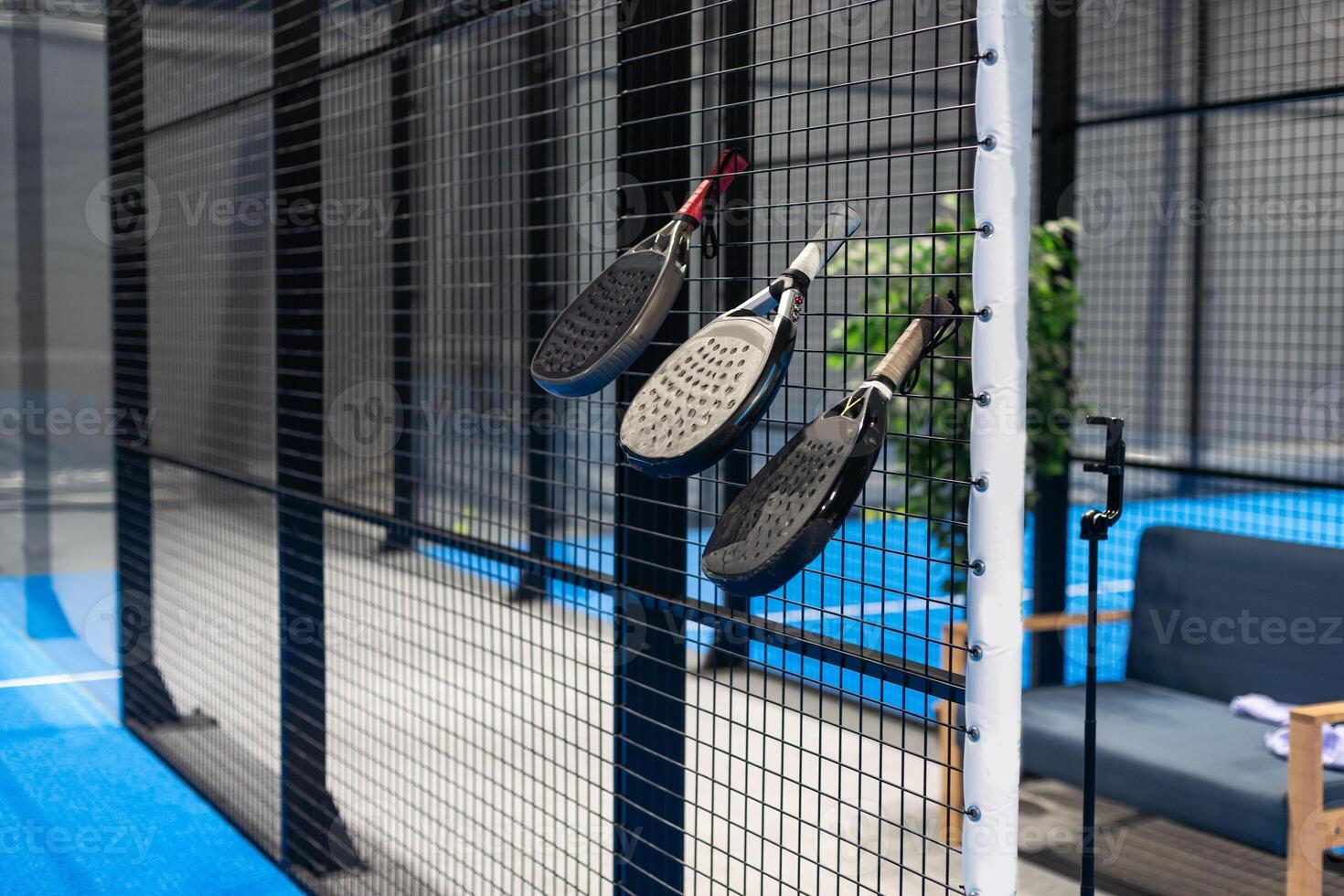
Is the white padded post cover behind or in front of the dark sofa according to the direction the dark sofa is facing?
in front

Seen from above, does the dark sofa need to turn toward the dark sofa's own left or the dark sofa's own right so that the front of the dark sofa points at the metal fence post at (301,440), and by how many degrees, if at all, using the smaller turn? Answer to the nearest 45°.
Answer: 0° — it already faces it

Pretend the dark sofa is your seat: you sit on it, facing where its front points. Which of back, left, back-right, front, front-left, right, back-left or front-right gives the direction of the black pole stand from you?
front-left

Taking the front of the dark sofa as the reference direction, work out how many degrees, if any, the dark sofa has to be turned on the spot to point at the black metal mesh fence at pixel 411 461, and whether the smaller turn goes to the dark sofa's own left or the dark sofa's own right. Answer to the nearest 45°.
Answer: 0° — it already faces it

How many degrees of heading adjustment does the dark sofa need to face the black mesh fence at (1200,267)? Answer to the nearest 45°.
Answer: approximately 135° to its right

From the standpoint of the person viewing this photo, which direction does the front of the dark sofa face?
facing the viewer and to the left of the viewer
